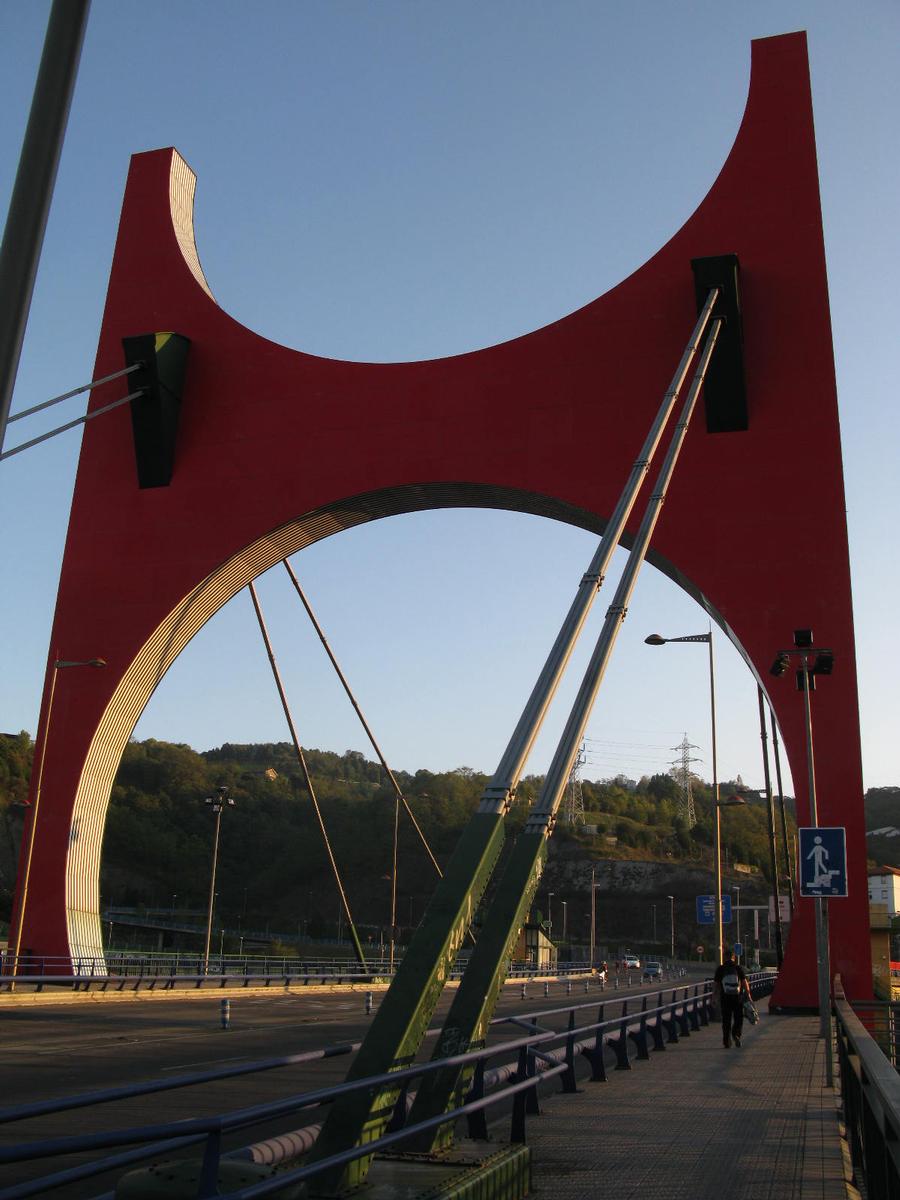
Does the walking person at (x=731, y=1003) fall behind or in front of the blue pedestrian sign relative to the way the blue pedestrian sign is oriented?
behind

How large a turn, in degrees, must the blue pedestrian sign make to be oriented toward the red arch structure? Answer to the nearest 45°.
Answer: approximately 135° to its right

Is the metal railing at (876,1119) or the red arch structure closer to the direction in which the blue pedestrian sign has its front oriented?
the metal railing

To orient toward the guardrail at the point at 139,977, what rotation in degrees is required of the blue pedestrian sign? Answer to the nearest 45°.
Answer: approximately 135° to its right

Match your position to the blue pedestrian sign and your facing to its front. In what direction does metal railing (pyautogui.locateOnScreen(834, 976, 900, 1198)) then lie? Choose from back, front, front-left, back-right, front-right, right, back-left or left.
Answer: front

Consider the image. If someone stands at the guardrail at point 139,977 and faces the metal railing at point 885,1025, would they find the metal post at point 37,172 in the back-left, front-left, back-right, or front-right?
front-right

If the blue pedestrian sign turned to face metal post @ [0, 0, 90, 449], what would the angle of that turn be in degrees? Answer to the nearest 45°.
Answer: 0° — it already faces it

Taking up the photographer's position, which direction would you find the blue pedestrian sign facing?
facing the viewer

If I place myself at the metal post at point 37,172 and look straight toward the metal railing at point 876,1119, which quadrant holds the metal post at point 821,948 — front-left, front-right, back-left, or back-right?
front-left

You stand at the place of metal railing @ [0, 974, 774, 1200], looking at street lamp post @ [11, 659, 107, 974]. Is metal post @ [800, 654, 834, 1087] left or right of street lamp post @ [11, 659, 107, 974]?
right

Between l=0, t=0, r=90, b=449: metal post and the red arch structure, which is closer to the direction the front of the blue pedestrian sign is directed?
the metal post
